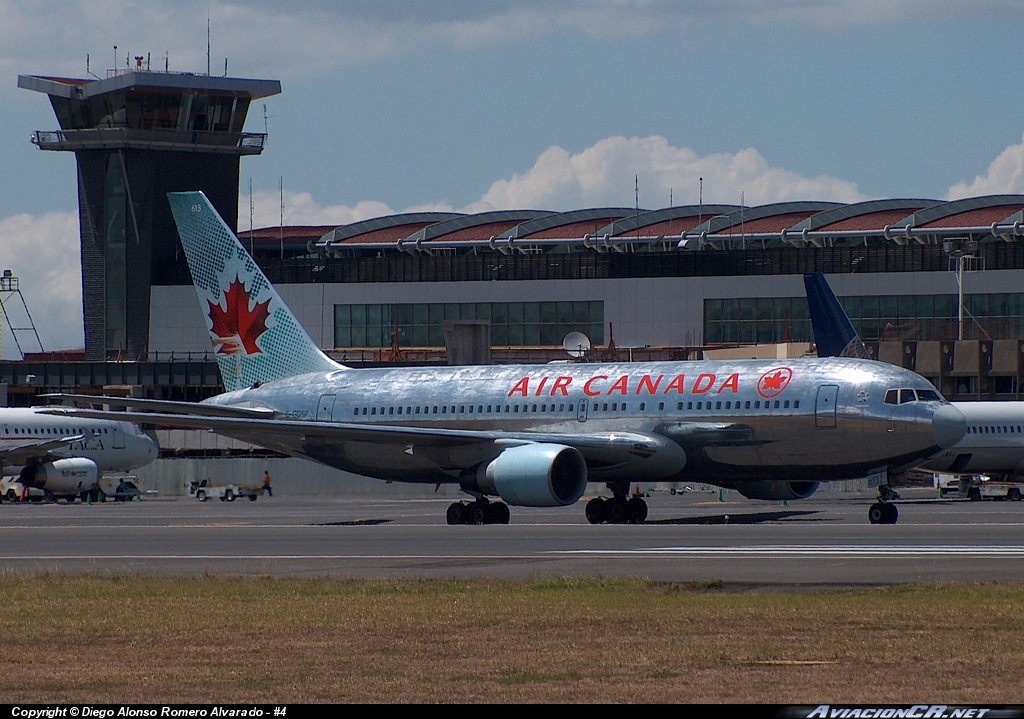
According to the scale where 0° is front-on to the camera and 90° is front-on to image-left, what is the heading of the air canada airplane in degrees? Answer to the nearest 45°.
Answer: approximately 315°
